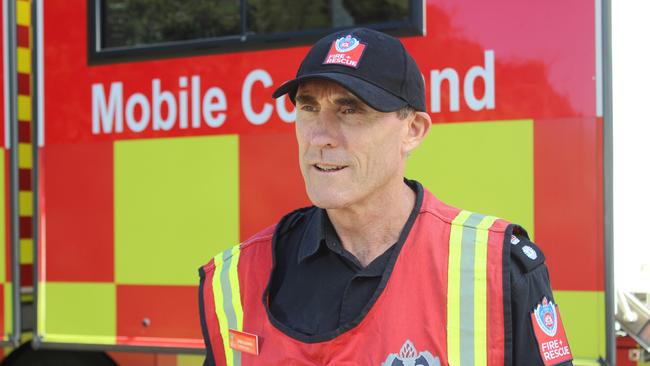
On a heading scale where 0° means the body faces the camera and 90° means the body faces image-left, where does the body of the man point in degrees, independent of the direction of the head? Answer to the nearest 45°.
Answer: approximately 45°

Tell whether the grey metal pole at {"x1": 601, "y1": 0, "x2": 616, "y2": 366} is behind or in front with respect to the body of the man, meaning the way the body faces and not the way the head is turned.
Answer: behind
